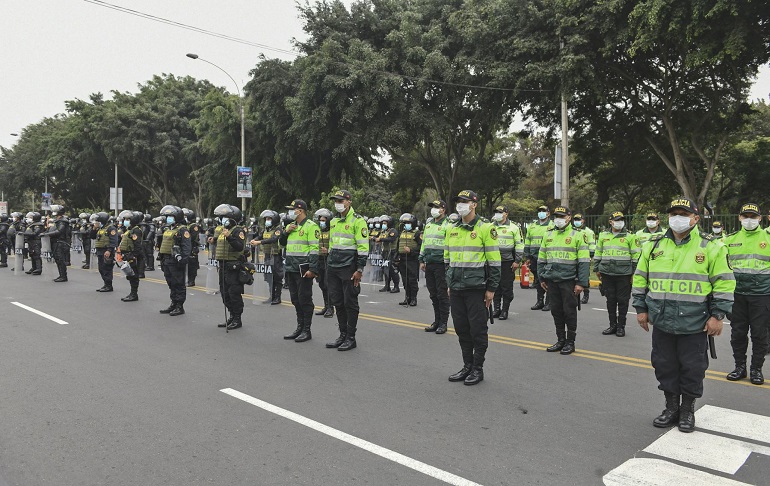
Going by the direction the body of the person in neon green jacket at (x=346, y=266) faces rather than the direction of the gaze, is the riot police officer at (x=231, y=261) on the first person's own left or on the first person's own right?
on the first person's own right

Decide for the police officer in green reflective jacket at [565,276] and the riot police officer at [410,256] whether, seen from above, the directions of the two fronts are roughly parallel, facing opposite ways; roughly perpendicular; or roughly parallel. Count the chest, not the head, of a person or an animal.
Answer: roughly parallel

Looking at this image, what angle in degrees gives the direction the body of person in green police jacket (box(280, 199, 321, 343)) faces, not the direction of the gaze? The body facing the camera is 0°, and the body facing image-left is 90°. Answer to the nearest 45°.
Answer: approximately 45°

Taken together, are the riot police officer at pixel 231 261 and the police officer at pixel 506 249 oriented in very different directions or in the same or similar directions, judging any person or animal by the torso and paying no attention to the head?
same or similar directions

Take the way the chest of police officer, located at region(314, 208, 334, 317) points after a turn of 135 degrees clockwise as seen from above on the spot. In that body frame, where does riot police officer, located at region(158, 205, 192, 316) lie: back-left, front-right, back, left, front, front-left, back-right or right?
left

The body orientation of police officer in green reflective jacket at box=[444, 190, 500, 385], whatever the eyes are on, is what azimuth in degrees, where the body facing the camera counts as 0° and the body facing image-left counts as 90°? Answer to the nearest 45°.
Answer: approximately 45°

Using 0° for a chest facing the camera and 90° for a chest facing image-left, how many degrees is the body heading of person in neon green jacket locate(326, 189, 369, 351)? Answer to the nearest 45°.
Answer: approximately 45°

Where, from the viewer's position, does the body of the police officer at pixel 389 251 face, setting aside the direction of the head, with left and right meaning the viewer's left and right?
facing the viewer and to the left of the viewer

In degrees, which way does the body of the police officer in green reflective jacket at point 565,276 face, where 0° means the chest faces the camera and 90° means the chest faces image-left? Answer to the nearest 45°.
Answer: approximately 45°

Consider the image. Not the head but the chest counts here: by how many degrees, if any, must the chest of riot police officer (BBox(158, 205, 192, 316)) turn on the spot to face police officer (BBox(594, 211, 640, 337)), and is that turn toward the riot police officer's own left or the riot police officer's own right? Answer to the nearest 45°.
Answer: approximately 90° to the riot police officer's own left

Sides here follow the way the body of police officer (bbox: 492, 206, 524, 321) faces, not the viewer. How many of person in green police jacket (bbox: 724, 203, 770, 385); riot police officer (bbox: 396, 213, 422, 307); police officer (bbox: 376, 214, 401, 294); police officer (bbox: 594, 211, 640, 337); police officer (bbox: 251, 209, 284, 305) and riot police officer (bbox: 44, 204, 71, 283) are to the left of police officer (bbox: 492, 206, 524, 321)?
2

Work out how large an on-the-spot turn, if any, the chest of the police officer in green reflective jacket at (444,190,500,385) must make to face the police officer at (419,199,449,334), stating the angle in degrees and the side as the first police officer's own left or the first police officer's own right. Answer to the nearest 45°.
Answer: approximately 135° to the first police officer's own right

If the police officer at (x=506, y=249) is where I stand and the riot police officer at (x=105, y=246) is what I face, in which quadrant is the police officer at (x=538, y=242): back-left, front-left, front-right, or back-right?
back-right

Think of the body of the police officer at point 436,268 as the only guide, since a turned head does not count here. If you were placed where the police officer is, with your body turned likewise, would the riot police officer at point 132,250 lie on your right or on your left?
on your right

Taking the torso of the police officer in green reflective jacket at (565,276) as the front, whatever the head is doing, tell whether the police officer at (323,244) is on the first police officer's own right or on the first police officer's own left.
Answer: on the first police officer's own right

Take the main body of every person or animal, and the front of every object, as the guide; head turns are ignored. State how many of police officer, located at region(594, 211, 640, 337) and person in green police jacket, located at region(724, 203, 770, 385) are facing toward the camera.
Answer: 2

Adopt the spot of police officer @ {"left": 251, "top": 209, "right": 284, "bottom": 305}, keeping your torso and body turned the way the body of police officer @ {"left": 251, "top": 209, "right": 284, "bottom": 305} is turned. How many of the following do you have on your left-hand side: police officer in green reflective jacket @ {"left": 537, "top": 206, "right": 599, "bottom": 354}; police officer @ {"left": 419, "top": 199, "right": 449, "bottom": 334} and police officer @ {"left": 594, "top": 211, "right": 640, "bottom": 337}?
3

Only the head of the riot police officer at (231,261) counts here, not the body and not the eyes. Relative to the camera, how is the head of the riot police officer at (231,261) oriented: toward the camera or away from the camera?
toward the camera

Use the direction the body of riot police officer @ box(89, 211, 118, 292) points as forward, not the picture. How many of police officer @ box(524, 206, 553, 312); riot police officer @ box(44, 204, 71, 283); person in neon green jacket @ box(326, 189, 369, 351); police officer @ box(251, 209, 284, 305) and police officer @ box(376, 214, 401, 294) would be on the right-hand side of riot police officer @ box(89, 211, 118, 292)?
1

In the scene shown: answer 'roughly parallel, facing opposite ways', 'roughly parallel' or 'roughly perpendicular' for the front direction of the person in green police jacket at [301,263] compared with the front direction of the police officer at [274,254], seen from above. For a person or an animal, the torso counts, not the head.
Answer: roughly parallel

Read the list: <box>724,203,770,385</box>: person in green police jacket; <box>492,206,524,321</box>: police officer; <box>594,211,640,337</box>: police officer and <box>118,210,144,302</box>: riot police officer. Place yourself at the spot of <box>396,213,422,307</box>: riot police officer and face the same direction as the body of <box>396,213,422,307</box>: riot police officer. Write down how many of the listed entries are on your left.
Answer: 3

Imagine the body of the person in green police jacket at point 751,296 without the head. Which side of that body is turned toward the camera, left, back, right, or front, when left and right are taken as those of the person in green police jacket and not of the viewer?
front

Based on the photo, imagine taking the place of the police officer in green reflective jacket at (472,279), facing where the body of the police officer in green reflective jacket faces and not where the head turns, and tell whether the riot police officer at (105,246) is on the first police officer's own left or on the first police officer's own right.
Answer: on the first police officer's own right
